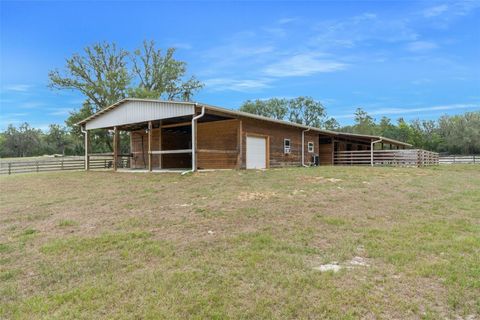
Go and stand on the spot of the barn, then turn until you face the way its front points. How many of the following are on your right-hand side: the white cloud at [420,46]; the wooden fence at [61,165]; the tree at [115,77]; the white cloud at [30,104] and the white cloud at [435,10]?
3

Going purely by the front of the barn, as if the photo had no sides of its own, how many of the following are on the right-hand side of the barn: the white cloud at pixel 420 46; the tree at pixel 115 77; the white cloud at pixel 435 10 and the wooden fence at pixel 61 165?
2

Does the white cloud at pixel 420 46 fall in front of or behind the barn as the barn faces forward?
behind

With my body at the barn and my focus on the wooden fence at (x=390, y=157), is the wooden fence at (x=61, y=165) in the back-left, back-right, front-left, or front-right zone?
back-left

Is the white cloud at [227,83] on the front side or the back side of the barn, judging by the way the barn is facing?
on the back side

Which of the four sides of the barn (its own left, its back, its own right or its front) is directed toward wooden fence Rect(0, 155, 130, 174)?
right

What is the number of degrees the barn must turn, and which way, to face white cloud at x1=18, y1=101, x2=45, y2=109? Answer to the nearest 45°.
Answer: approximately 90° to its right

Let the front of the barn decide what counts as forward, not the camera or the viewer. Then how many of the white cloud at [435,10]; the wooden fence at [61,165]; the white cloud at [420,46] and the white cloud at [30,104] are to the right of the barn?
2
